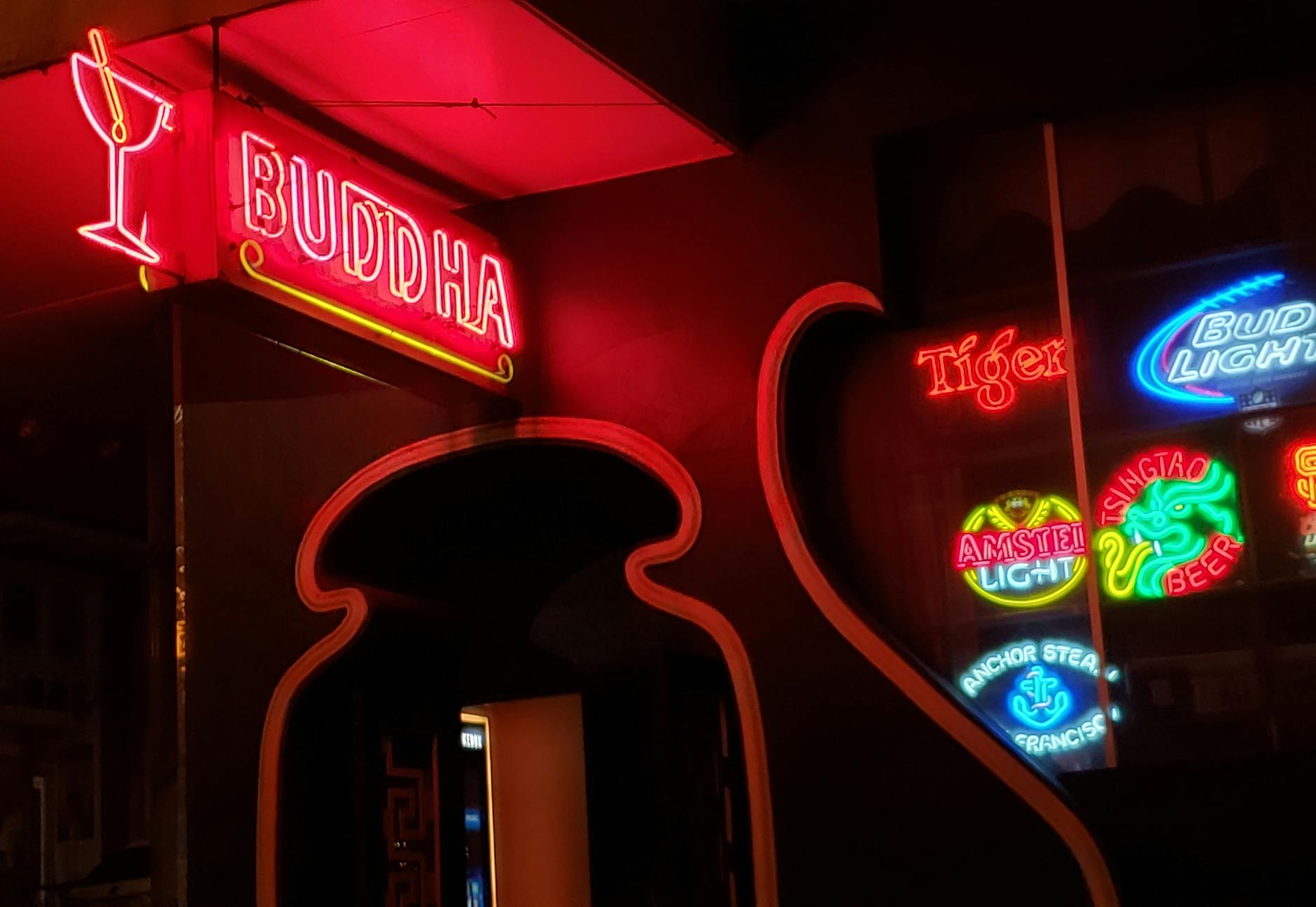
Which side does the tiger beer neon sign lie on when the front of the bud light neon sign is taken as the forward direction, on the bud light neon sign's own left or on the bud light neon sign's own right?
on the bud light neon sign's own right

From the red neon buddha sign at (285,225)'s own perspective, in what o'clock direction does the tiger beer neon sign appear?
The tiger beer neon sign is roughly at 10 o'clock from the red neon buddha sign.

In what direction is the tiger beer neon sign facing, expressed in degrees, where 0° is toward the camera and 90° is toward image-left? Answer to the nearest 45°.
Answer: approximately 0°

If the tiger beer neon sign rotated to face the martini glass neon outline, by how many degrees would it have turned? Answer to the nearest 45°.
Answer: approximately 45° to its right

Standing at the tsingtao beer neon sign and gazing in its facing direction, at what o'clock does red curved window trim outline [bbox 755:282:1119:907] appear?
The red curved window trim outline is roughly at 3 o'clock from the tsingtao beer neon sign.

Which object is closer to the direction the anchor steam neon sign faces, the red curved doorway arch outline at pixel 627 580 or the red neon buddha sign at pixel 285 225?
the red neon buddha sign

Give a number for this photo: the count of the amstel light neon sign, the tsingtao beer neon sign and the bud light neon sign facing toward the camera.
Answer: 3

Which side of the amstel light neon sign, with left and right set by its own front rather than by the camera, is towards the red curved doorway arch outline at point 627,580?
right

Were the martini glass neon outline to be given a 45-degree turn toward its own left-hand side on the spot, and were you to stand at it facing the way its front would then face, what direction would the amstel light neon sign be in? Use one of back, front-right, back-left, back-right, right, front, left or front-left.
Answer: front
